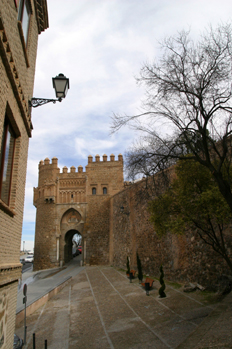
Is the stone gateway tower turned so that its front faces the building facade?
yes

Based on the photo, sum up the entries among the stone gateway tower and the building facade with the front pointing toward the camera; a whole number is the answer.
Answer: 1

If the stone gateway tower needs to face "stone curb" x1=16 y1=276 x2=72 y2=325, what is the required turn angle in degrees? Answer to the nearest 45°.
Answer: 0° — it already faces it

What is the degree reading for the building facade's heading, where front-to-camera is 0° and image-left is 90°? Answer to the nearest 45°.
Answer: approximately 270°

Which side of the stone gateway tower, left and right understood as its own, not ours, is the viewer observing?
front

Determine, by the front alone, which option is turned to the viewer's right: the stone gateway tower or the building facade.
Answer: the building facade

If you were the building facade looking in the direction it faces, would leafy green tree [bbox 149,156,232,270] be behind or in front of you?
in front

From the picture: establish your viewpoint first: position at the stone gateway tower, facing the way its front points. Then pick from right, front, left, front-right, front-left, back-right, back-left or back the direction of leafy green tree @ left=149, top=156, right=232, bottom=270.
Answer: front

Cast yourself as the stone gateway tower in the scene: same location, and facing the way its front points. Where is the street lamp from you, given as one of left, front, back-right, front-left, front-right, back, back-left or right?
front

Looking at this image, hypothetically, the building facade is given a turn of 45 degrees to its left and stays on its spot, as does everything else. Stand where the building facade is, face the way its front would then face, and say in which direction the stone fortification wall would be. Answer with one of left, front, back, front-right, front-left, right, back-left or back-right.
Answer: front

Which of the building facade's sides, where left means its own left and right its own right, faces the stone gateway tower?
left

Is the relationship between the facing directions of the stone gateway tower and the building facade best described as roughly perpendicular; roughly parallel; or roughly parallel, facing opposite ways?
roughly perpendicular
